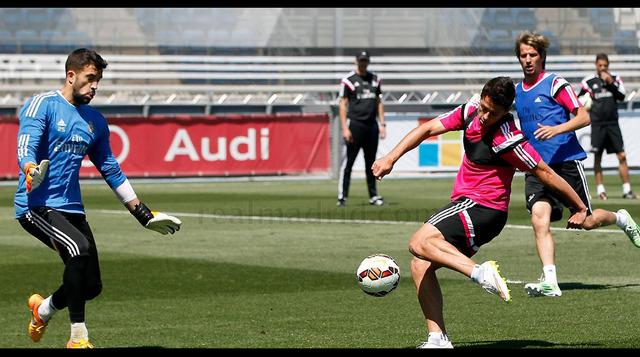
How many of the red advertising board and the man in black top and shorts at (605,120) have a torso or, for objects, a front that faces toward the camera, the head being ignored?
2

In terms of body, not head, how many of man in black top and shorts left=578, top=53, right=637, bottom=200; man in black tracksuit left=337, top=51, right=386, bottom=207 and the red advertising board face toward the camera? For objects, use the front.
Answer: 3

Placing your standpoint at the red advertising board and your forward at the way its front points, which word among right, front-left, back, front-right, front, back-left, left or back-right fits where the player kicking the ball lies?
front

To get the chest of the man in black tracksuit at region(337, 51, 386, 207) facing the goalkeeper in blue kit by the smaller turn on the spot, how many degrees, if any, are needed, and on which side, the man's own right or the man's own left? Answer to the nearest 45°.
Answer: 0° — they already face them

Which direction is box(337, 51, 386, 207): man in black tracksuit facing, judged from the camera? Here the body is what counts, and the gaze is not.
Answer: toward the camera

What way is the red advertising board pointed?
toward the camera

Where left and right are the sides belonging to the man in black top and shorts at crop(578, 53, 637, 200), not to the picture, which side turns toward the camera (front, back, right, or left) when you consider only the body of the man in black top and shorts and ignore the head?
front

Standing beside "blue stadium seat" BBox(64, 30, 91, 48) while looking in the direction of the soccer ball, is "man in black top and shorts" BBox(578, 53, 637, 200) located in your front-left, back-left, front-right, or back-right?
front-left

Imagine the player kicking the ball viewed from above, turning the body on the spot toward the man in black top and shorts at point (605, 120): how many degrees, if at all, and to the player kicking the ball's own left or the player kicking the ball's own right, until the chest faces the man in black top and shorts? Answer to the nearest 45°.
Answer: approximately 135° to the player kicking the ball's own right

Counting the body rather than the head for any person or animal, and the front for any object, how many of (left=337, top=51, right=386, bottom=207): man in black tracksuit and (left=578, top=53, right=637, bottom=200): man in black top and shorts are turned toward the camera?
2
